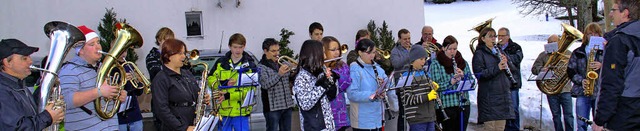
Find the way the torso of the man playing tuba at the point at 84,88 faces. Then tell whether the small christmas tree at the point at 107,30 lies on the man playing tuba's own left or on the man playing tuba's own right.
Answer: on the man playing tuba's own left
